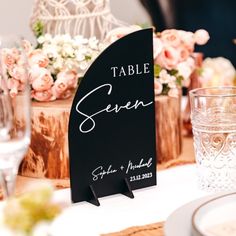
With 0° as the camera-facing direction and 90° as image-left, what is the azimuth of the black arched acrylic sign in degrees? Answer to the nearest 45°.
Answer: approximately 315°
